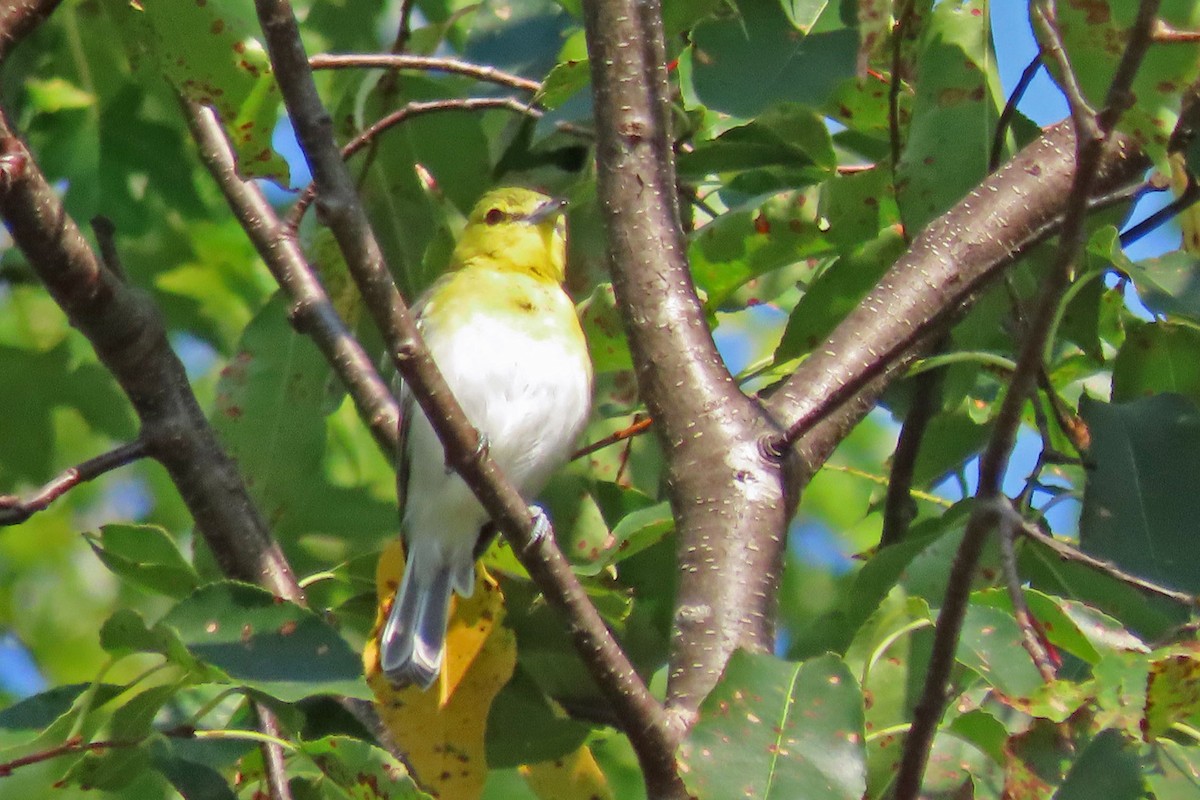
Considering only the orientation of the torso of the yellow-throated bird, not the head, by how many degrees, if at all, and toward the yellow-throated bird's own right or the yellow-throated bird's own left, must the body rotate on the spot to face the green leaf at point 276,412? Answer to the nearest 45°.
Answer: approximately 90° to the yellow-throated bird's own right

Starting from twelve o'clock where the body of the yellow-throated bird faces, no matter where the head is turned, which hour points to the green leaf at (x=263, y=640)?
The green leaf is roughly at 2 o'clock from the yellow-throated bird.

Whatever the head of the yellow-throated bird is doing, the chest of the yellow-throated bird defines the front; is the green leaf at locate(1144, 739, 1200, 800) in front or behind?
in front

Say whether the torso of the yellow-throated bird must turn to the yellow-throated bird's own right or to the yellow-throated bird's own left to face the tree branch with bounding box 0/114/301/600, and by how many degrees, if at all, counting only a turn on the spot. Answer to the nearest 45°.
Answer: approximately 90° to the yellow-throated bird's own right

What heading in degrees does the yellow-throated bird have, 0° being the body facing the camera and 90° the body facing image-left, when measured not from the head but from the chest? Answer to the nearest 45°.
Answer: approximately 315°

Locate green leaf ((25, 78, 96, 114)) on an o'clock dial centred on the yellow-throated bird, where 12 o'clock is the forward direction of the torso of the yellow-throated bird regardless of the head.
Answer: The green leaf is roughly at 4 o'clock from the yellow-throated bird.

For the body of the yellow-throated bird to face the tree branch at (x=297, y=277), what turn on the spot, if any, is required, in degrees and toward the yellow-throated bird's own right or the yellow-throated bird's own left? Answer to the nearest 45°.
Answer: approximately 90° to the yellow-throated bird's own right
